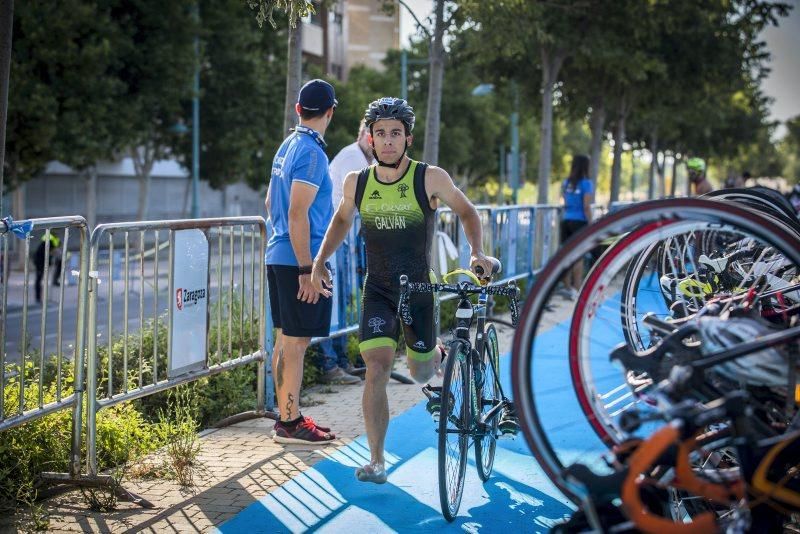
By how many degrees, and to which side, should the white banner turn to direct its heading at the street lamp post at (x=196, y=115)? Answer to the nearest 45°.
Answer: approximately 135° to its left

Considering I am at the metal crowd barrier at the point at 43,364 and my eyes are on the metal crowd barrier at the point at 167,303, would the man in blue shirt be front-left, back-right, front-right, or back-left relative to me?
front-right

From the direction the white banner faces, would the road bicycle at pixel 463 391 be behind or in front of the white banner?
in front

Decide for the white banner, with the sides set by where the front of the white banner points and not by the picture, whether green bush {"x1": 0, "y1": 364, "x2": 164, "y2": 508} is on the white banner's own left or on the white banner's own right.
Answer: on the white banner's own right

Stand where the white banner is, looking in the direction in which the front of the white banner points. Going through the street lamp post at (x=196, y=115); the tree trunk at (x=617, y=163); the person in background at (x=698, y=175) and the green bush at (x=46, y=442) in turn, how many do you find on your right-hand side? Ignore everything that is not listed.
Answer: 1

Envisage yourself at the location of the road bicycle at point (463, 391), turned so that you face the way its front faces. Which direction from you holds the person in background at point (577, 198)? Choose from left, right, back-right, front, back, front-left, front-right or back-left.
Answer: back

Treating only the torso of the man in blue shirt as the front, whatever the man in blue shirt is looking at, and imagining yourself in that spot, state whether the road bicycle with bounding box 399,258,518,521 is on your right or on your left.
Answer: on your right

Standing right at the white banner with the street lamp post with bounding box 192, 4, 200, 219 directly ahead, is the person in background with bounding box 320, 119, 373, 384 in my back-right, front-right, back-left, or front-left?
front-right

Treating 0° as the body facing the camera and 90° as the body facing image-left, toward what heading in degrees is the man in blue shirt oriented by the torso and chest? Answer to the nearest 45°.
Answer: approximately 225°
